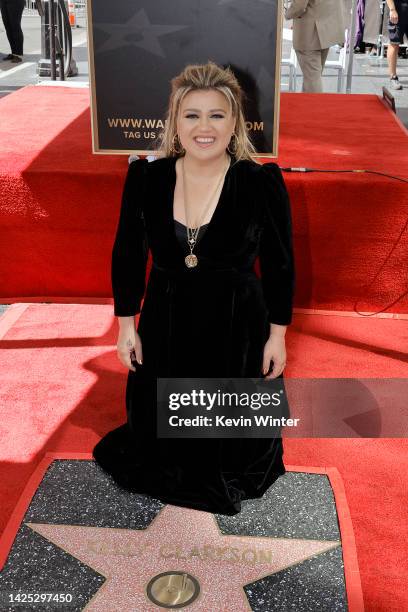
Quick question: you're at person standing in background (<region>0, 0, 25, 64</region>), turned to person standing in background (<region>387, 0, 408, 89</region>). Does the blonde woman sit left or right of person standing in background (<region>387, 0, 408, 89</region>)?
right

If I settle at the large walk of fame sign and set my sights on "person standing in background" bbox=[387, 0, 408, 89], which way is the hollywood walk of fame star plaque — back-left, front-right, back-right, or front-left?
back-right

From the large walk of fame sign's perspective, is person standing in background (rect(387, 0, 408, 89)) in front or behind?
behind

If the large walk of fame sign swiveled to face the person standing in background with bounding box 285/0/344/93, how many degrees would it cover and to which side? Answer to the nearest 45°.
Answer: approximately 180°

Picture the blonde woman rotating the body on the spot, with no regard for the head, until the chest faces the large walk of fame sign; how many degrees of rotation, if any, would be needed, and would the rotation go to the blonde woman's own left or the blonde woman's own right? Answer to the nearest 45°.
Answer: approximately 180°

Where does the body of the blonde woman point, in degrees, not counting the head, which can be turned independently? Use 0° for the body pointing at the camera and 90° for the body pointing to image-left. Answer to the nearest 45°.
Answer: approximately 0°

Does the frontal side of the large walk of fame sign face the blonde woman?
yes

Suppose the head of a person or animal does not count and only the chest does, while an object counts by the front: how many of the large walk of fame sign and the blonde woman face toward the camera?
2

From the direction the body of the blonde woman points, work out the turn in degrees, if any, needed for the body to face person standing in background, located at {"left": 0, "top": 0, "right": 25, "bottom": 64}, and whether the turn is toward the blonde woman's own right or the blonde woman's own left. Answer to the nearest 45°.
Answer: approximately 180°

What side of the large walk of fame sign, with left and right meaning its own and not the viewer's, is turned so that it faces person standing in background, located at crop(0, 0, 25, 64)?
back
